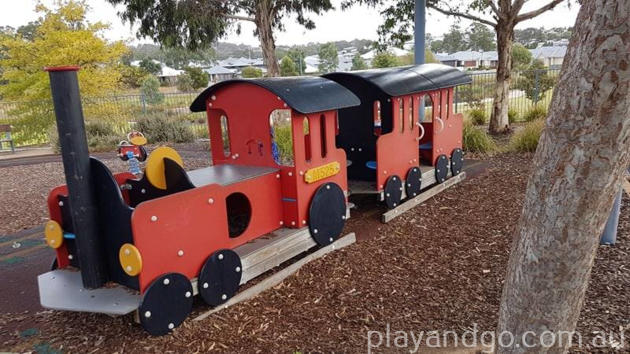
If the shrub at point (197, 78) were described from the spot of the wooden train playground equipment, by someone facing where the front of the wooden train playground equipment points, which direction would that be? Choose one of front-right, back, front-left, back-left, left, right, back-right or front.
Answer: back-right

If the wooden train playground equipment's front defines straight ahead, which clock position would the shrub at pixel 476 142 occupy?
The shrub is roughly at 6 o'clock from the wooden train playground equipment.

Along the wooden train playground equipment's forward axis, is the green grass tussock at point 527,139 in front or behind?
behind

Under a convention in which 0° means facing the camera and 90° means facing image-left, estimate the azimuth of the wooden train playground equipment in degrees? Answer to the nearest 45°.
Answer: approximately 45°

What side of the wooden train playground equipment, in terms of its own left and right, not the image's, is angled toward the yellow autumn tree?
right

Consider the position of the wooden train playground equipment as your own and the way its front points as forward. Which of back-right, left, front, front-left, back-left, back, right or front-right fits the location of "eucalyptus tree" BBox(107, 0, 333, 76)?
back-right

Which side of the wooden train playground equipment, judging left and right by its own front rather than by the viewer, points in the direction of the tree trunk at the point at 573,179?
left

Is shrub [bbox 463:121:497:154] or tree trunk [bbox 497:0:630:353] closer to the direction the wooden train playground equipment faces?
the tree trunk
